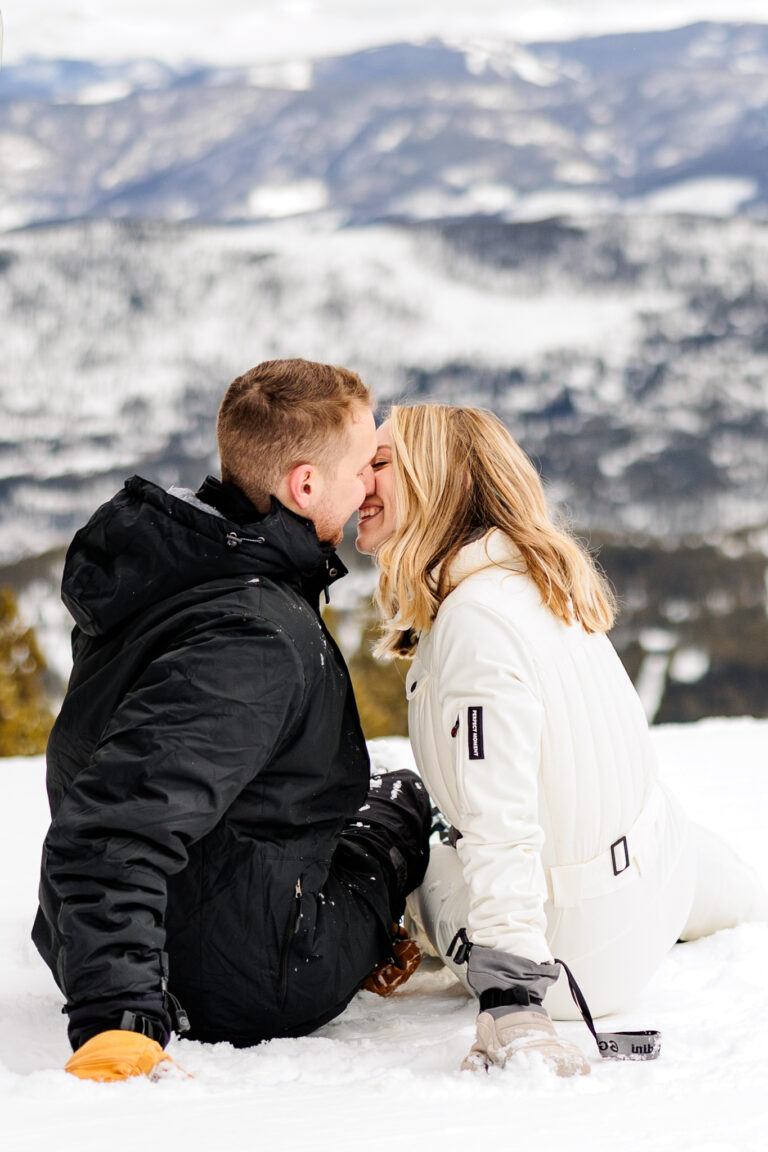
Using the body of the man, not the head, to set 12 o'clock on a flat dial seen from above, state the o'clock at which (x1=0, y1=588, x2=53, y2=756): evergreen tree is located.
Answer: The evergreen tree is roughly at 10 o'clock from the man.

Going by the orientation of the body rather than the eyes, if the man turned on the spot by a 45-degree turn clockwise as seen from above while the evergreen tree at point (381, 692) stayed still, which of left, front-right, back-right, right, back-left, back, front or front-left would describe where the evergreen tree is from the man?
left

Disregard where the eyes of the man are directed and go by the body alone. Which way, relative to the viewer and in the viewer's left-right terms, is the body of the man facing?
facing away from the viewer and to the right of the viewer

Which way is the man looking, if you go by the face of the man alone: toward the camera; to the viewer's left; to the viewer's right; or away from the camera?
to the viewer's right

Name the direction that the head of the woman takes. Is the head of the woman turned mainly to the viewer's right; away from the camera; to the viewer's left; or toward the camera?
to the viewer's left
